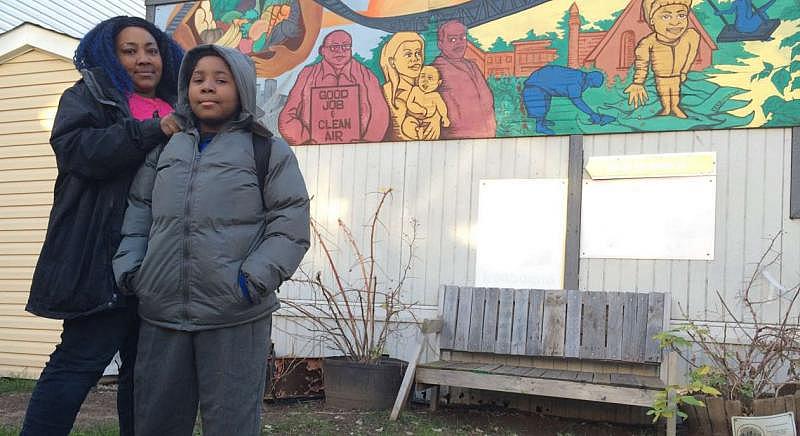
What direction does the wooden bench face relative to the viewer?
toward the camera

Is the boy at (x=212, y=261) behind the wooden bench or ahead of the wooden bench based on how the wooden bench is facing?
ahead

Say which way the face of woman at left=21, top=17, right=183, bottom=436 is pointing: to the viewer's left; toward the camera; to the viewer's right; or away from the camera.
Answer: toward the camera

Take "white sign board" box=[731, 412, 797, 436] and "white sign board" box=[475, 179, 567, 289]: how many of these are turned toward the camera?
2

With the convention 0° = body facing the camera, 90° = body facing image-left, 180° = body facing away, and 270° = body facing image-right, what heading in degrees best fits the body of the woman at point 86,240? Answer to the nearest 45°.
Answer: approximately 315°

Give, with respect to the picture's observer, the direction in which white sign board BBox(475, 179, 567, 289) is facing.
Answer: facing the viewer

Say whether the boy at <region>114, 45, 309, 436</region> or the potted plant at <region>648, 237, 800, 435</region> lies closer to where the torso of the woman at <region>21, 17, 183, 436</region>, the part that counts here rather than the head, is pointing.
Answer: the boy

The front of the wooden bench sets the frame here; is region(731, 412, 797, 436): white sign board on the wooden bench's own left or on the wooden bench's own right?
on the wooden bench's own left

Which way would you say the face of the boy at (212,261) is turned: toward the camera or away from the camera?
toward the camera

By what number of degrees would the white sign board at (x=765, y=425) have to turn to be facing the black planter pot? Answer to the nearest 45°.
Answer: approximately 90° to its right

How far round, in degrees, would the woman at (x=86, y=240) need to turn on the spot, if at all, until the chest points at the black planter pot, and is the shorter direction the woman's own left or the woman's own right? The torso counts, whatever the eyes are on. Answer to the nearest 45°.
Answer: approximately 90° to the woman's own left

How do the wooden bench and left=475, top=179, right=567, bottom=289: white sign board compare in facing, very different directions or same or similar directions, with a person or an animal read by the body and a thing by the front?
same or similar directions
